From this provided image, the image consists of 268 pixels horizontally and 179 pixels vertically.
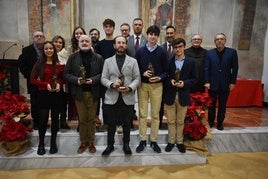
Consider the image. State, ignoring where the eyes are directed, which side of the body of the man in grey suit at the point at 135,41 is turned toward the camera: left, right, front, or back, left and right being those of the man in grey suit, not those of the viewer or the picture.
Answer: front

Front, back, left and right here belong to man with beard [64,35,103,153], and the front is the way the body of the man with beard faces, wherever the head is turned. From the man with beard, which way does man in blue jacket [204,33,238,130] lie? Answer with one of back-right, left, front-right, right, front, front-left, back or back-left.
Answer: left

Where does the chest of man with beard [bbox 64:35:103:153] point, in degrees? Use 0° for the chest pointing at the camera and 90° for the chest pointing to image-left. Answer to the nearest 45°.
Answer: approximately 0°

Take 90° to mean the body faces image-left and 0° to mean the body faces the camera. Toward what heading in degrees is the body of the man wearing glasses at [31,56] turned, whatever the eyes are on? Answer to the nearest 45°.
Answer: approximately 315°

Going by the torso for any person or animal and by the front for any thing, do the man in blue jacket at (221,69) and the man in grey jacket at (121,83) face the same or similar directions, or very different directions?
same or similar directions

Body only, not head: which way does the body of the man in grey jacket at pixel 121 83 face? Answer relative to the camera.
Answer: toward the camera

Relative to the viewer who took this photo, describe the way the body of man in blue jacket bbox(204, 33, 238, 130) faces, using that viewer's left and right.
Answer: facing the viewer

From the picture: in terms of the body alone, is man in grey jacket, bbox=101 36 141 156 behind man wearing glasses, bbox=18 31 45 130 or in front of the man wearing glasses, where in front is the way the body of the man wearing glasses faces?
in front

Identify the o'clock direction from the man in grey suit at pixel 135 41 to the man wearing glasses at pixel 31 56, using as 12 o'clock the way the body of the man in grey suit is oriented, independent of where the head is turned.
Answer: The man wearing glasses is roughly at 3 o'clock from the man in grey suit.

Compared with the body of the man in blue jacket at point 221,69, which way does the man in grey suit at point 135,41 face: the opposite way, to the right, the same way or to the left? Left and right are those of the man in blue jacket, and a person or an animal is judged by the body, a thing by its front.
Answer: the same way

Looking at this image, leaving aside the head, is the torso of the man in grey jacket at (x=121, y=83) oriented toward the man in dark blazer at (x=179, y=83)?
no

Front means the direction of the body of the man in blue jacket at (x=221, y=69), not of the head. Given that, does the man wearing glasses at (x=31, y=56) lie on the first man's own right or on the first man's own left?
on the first man's own right

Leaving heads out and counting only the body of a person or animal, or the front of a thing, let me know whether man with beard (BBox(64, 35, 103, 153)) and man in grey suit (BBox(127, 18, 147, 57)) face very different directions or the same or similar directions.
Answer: same or similar directions
